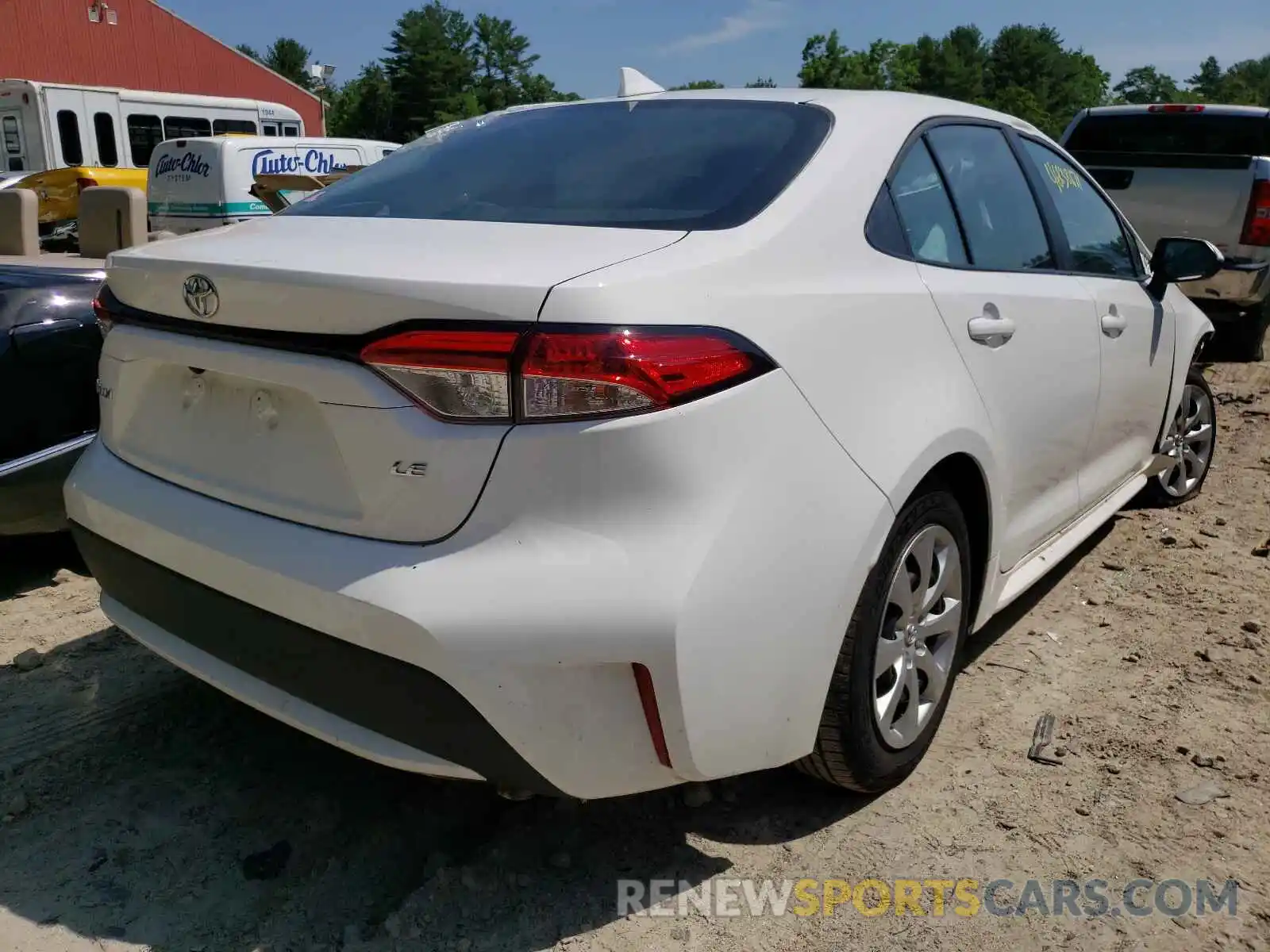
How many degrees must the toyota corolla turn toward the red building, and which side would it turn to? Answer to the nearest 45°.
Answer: approximately 90° to its left

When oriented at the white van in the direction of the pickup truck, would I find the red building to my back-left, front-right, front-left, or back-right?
back-left

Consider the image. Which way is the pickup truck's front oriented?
away from the camera

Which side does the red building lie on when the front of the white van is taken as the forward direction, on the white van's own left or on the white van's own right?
on the white van's own left

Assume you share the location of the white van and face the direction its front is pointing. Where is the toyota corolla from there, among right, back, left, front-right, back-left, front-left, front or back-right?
back-right

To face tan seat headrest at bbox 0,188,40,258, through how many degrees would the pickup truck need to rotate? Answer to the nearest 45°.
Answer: approximately 135° to its left

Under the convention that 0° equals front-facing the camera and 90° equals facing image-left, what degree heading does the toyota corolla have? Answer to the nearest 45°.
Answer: approximately 225°

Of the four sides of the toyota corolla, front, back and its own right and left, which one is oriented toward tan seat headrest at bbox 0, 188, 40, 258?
left

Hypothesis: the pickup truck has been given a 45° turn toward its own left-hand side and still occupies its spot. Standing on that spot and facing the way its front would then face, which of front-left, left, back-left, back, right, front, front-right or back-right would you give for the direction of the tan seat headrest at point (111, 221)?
left
